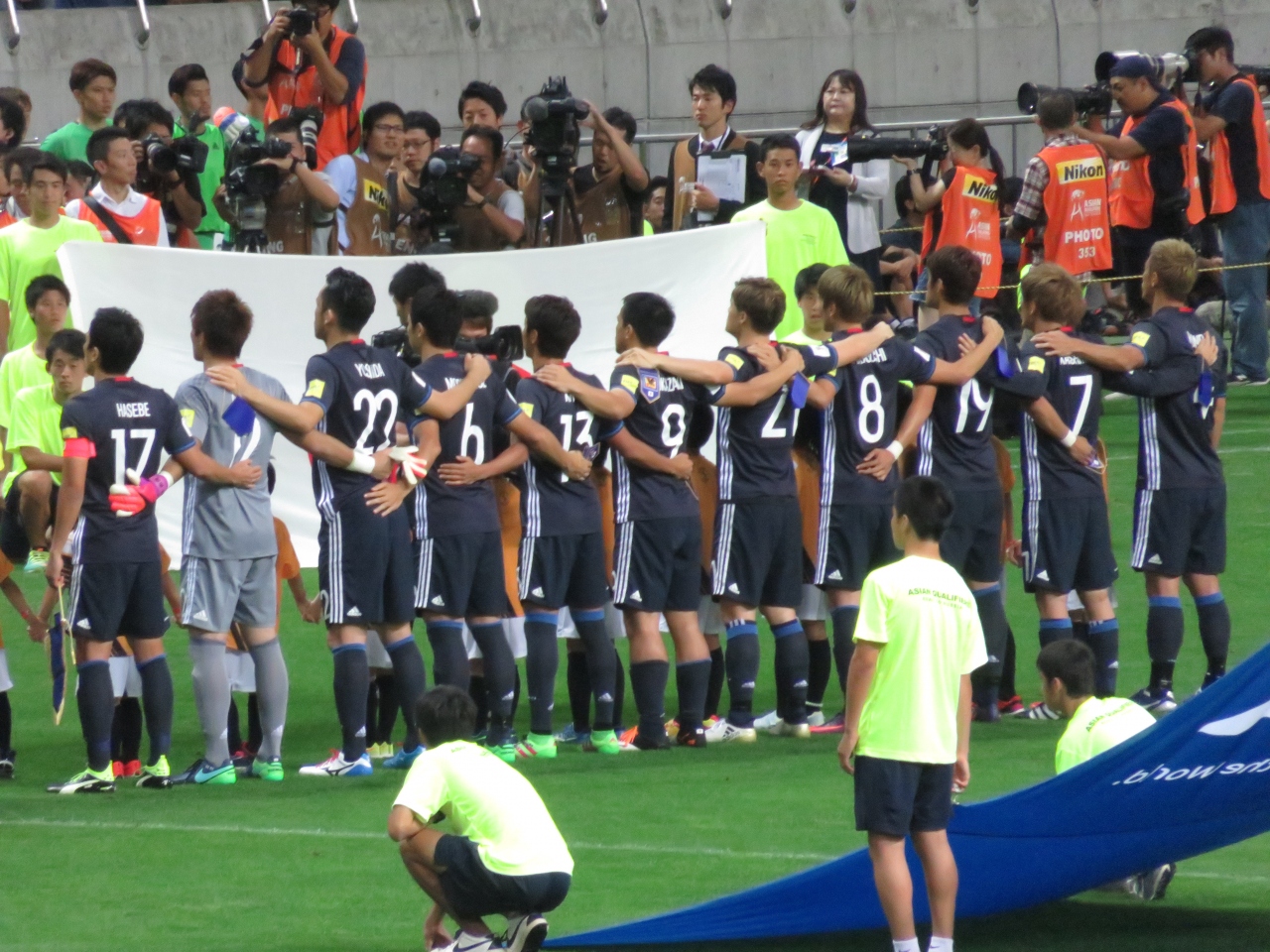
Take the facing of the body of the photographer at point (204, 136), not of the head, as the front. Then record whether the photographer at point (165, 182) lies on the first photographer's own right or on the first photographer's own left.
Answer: on the first photographer's own right

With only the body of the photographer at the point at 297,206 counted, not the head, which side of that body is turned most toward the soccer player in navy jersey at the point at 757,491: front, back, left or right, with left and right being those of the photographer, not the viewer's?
left

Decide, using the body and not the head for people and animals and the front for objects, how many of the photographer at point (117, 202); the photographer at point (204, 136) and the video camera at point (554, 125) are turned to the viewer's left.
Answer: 0

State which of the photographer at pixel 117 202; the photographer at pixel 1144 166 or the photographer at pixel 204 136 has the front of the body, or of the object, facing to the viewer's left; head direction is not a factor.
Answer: the photographer at pixel 1144 166

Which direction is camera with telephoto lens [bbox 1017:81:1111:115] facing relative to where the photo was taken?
to the viewer's left

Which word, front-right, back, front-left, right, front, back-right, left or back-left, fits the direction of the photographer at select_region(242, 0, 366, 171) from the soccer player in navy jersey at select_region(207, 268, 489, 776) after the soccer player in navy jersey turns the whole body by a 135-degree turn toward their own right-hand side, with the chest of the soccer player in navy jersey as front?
left

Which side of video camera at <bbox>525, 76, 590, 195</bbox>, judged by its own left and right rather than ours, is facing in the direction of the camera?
front

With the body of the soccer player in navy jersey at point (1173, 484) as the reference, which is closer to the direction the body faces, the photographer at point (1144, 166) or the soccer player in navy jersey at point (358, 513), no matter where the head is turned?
the photographer

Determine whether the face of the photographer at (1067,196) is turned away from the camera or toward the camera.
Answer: away from the camera

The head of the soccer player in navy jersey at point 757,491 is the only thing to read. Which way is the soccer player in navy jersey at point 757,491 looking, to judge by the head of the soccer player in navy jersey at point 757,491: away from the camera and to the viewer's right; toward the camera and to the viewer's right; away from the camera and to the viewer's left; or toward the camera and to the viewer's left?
away from the camera and to the viewer's left

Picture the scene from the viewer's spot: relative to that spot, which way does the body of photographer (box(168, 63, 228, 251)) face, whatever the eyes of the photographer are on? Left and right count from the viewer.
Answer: facing the viewer and to the right of the viewer

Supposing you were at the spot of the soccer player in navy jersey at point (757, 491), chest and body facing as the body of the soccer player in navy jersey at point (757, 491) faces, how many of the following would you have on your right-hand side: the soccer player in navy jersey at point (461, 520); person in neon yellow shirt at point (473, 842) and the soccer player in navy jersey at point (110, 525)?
0

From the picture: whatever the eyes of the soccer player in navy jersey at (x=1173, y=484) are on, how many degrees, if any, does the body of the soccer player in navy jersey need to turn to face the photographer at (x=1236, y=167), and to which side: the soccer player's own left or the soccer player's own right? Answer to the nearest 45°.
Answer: approximately 45° to the soccer player's own right

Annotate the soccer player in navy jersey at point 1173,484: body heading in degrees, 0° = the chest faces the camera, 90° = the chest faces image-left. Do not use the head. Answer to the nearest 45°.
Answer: approximately 135°
